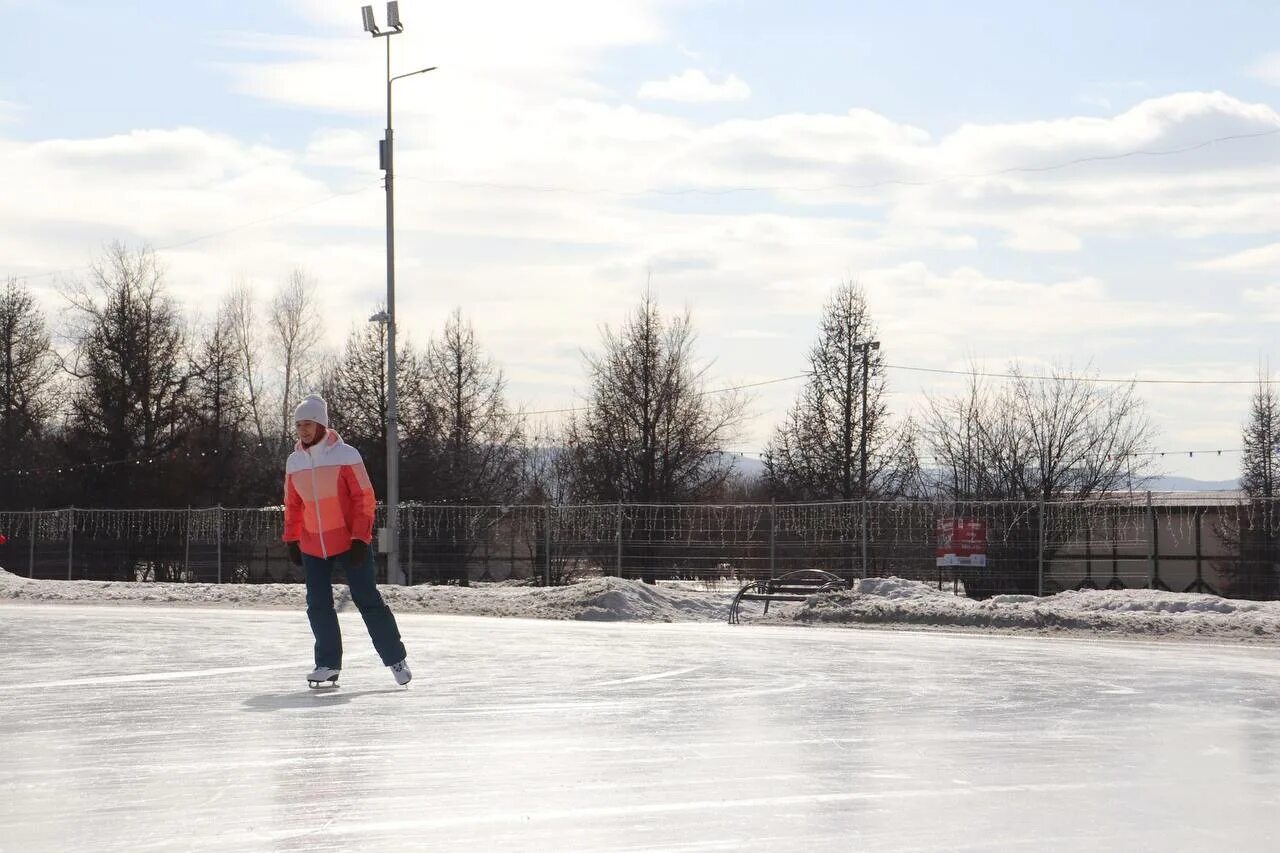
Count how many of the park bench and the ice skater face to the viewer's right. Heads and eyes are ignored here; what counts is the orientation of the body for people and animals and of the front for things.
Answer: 0

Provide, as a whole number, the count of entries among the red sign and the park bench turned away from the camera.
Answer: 0

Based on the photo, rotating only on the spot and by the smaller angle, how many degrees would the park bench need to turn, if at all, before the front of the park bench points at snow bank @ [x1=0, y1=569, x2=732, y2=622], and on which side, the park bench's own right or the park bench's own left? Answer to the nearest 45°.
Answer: approximately 45° to the park bench's own right

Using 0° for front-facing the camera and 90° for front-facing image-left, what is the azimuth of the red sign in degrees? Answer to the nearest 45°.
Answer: approximately 0°

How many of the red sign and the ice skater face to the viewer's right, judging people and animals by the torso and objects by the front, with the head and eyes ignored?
0

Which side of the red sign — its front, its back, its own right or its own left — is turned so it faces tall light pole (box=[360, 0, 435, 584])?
right

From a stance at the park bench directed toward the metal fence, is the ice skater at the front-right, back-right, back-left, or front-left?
back-left

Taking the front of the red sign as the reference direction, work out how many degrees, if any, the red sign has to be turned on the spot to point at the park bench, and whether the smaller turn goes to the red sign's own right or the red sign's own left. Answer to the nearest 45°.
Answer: approximately 45° to the red sign's own right

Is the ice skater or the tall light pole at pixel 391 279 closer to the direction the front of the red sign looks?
the ice skater

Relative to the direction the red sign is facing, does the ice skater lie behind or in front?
in front
